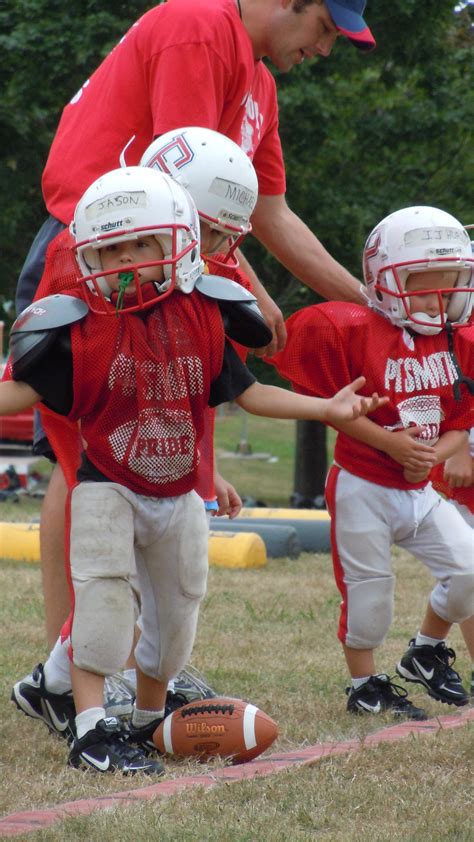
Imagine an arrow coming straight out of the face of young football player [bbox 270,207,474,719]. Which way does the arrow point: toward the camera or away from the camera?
toward the camera

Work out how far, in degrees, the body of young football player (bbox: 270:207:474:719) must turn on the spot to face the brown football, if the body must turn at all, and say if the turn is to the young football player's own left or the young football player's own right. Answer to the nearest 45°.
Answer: approximately 45° to the young football player's own right

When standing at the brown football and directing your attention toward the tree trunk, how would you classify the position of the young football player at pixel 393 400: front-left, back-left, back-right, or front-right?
front-right

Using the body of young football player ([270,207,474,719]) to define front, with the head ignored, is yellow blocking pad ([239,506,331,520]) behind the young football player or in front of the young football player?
behind

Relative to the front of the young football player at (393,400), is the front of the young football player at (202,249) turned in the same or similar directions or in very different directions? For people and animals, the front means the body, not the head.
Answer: same or similar directions

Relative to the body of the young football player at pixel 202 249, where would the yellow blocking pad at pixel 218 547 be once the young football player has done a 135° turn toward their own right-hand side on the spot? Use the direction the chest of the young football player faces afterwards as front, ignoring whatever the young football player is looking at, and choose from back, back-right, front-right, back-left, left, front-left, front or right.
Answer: right

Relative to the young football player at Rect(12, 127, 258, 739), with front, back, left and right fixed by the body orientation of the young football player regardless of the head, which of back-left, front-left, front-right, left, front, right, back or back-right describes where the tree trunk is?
back-left

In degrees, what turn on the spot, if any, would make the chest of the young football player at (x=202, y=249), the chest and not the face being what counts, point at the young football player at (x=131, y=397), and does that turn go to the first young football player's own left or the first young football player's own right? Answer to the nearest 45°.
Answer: approximately 45° to the first young football player's own right

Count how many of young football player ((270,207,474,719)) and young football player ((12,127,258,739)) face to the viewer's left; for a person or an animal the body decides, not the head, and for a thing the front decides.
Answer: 0
